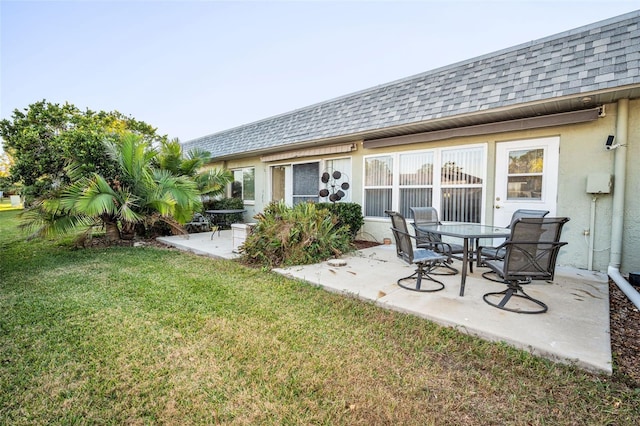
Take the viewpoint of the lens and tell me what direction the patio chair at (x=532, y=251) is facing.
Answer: facing away from the viewer and to the left of the viewer

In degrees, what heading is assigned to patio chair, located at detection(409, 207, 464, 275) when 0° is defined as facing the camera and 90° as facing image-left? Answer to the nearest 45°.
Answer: approximately 315°

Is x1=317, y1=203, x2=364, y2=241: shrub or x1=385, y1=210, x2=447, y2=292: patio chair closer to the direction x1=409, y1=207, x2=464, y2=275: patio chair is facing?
the patio chair

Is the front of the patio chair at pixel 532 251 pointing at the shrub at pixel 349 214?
yes

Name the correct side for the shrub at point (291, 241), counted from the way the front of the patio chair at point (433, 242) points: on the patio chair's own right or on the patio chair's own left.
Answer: on the patio chair's own right

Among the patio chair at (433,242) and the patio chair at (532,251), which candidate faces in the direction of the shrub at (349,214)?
the patio chair at (532,251)

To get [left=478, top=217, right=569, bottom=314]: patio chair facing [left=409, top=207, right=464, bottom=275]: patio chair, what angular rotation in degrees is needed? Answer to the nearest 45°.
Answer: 0° — it already faces it

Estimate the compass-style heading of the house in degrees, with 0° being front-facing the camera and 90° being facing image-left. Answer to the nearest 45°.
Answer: approximately 45°

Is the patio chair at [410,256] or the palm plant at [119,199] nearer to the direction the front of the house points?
the patio chair
